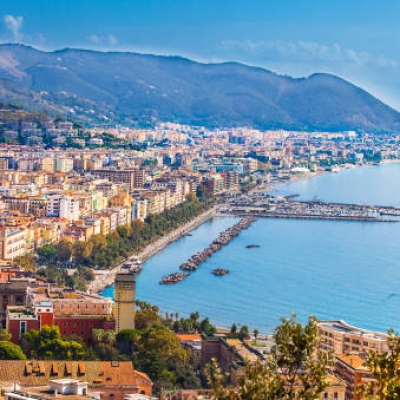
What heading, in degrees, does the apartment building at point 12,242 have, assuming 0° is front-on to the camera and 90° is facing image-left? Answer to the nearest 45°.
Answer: approximately 315°

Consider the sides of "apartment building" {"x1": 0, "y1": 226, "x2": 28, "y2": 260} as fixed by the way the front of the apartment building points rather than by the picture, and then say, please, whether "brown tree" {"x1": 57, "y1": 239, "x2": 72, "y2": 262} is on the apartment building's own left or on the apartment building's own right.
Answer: on the apartment building's own left

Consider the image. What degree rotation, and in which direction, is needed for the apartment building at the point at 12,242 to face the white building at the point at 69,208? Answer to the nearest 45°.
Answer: approximately 135° to its left

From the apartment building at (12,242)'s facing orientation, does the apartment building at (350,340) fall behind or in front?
in front

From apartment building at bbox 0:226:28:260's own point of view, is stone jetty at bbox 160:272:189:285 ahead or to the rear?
ahead

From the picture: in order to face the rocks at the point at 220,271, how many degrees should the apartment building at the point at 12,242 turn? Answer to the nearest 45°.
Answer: approximately 45° to its left

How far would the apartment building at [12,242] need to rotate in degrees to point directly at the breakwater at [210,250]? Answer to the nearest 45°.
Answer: approximately 90° to its left

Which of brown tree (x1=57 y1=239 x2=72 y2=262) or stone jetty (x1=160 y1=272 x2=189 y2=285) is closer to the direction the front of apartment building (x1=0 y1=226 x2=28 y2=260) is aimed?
the stone jetty

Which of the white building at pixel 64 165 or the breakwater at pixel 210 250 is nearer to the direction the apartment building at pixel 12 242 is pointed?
the breakwater

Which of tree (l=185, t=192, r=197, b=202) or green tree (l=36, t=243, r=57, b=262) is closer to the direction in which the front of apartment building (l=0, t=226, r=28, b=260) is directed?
the green tree

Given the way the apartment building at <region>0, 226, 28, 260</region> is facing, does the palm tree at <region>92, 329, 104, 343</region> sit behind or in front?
in front
